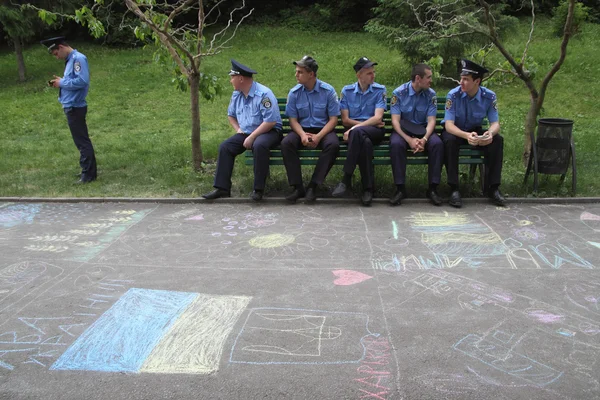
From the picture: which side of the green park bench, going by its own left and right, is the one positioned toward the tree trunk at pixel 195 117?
right

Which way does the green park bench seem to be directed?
toward the camera

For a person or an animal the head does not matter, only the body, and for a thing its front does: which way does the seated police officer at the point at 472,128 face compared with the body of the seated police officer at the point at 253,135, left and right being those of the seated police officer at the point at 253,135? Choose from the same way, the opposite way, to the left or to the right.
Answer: the same way

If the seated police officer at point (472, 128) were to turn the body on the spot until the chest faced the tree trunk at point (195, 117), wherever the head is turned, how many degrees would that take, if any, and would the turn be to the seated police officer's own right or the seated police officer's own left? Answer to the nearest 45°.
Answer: approximately 90° to the seated police officer's own right

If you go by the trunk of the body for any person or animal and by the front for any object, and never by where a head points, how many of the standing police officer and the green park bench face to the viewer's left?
1

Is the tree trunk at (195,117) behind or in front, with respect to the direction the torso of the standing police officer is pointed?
behind

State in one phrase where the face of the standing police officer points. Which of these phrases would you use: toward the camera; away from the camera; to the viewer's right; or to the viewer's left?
to the viewer's left

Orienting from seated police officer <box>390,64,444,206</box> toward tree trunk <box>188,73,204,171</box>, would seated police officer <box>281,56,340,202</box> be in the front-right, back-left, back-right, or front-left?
front-left

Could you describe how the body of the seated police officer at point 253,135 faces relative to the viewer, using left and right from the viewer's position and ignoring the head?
facing the viewer and to the left of the viewer

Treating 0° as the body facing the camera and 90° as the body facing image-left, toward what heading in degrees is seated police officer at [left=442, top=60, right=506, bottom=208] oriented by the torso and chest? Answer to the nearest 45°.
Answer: approximately 0°

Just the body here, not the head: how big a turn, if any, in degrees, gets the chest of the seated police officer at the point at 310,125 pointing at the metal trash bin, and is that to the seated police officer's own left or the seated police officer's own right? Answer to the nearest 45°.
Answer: approximately 90° to the seated police officer's own left

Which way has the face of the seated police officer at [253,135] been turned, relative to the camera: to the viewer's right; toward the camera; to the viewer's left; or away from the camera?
to the viewer's left

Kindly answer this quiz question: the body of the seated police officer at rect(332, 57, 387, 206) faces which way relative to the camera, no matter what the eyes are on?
toward the camera

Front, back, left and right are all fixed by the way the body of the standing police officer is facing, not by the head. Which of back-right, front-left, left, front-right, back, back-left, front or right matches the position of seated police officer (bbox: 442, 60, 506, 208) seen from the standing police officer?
back-left

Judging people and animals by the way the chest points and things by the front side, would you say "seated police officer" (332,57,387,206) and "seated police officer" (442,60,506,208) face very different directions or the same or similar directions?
same or similar directions

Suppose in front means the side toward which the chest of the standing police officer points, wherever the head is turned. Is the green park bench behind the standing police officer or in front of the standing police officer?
behind

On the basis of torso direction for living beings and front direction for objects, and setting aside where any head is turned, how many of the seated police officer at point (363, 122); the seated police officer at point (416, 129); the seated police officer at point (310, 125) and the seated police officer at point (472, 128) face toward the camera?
4

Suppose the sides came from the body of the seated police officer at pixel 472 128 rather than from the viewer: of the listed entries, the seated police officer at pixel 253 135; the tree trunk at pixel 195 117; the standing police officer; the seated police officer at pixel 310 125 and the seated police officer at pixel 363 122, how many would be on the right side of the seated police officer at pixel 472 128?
5

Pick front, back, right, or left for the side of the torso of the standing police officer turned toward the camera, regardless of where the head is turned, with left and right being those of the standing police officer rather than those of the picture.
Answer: left

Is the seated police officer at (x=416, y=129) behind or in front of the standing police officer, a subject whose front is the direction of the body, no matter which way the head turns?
behind

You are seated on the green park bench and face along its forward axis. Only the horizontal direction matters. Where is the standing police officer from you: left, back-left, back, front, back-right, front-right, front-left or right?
right

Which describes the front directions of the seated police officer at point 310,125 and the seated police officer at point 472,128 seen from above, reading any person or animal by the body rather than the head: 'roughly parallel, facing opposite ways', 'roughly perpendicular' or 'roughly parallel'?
roughly parallel
